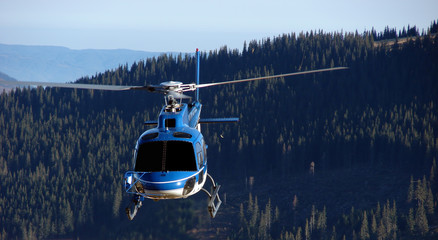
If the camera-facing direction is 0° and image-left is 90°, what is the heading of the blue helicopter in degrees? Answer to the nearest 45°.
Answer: approximately 0°
